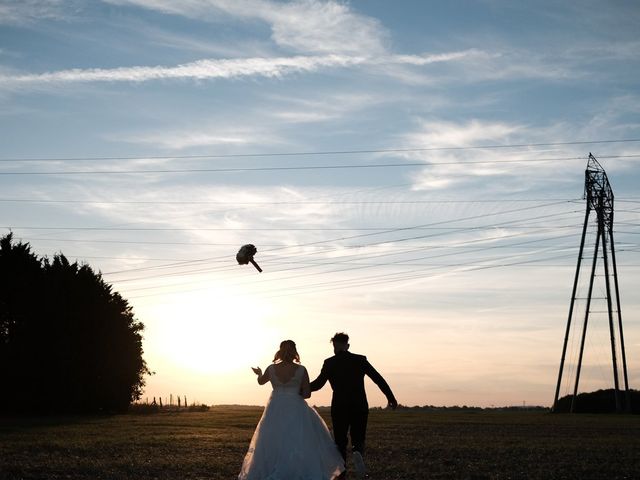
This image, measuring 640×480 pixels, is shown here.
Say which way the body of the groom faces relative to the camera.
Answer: away from the camera

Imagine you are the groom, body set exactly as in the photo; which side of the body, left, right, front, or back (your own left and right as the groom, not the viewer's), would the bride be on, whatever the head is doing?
left

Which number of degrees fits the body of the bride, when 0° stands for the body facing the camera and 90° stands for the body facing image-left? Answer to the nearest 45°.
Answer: approximately 180°

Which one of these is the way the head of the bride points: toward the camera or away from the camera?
away from the camera

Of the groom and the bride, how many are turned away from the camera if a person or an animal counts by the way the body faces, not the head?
2

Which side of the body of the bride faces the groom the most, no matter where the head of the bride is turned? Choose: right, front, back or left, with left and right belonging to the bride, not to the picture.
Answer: right
